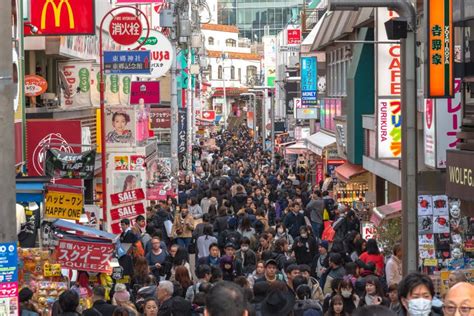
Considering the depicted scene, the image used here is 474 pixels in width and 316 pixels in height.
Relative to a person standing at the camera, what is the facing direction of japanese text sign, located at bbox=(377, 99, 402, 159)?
facing the viewer

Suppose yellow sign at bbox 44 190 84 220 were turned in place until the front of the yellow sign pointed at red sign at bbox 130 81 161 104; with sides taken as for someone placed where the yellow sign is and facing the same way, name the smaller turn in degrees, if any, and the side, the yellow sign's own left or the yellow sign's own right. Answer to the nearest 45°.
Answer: approximately 180°

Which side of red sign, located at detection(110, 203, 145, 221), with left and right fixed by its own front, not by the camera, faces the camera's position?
front

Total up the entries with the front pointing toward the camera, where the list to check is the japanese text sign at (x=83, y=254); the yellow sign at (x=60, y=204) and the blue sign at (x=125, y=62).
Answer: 3

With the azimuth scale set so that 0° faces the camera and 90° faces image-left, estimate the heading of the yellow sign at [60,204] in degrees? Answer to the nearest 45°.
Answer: approximately 0°

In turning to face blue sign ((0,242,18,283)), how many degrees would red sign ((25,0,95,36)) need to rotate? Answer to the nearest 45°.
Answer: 0° — it already faces it

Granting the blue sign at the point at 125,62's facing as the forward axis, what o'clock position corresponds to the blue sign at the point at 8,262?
the blue sign at the point at 8,262 is roughly at 12 o'clock from the blue sign at the point at 125,62.

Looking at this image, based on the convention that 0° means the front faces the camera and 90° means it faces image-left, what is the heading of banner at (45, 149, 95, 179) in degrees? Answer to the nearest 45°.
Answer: approximately 0°

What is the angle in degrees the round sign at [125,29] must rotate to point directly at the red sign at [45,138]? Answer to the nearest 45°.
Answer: approximately 90° to its right

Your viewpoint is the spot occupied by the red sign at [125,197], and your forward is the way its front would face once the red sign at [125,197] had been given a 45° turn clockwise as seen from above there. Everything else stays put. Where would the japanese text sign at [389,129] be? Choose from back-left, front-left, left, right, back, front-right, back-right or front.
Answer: back-left

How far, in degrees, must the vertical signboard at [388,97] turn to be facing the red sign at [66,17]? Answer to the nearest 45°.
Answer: approximately 90° to its right

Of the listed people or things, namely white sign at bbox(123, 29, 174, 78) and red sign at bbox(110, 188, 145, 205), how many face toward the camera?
2

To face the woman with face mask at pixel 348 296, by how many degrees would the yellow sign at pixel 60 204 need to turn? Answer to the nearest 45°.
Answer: approximately 45° to its left
